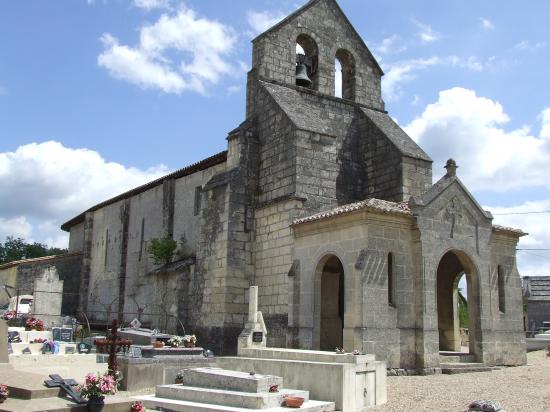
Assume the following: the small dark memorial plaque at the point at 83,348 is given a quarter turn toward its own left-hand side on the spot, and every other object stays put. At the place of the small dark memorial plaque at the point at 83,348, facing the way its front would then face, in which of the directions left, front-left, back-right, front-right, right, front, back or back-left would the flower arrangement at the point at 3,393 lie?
right

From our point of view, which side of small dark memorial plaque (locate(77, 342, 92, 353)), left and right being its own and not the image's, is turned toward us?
front

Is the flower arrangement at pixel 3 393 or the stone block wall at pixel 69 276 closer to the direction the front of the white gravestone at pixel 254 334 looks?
the flower arrangement

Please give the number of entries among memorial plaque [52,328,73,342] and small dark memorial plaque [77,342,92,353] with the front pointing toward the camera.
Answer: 2

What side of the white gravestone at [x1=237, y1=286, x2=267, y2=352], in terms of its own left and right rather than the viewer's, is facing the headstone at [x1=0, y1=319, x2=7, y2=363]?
right

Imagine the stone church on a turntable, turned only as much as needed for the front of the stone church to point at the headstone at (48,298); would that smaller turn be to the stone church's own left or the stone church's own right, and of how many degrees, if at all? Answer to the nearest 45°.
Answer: approximately 135° to the stone church's own right

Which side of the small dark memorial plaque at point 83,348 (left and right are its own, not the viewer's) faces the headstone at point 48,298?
back

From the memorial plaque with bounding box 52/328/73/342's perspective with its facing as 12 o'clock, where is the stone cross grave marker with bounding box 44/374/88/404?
The stone cross grave marker is roughly at 12 o'clock from the memorial plaque.

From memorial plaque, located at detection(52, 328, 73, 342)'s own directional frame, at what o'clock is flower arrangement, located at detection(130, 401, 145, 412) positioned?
The flower arrangement is roughly at 12 o'clock from the memorial plaque.

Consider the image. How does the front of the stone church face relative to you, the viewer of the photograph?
facing the viewer and to the right of the viewer

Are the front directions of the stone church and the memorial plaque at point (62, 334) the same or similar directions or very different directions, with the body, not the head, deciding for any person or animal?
same or similar directions

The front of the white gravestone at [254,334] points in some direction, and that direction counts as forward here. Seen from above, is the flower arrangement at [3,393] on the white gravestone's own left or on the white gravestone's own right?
on the white gravestone's own right

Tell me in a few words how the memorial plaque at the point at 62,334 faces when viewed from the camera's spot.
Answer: facing the viewer

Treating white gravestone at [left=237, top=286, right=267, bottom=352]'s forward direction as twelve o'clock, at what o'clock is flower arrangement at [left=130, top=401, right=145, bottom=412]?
The flower arrangement is roughly at 2 o'clock from the white gravestone.
